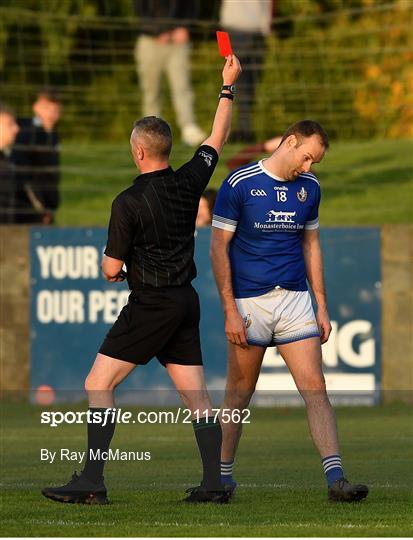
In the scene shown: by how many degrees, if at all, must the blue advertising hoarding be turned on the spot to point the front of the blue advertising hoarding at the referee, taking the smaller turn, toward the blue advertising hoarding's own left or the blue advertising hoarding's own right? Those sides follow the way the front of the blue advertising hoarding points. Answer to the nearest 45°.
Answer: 0° — it already faces them

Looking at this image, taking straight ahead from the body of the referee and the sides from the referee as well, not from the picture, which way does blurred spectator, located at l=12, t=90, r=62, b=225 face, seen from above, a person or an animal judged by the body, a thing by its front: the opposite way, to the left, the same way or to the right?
the opposite way

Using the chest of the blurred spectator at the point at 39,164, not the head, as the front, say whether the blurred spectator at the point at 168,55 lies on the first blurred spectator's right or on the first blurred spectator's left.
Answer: on the first blurred spectator's left

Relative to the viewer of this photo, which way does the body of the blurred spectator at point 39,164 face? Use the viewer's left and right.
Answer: facing the viewer and to the right of the viewer

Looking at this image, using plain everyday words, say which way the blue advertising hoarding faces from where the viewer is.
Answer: facing the viewer

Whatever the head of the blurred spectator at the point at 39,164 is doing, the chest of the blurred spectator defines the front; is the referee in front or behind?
in front

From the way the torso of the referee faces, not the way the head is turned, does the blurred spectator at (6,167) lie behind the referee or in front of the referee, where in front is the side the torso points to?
in front

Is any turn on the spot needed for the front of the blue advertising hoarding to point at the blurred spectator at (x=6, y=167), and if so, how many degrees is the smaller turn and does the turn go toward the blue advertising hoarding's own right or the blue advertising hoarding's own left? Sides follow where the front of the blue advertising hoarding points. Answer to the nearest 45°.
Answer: approximately 135° to the blue advertising hoarding's own right

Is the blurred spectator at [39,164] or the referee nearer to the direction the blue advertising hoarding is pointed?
the referee

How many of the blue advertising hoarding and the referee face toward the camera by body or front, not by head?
1

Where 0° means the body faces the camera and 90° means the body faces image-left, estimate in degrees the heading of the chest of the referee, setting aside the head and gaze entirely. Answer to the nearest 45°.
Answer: approximately 135°
